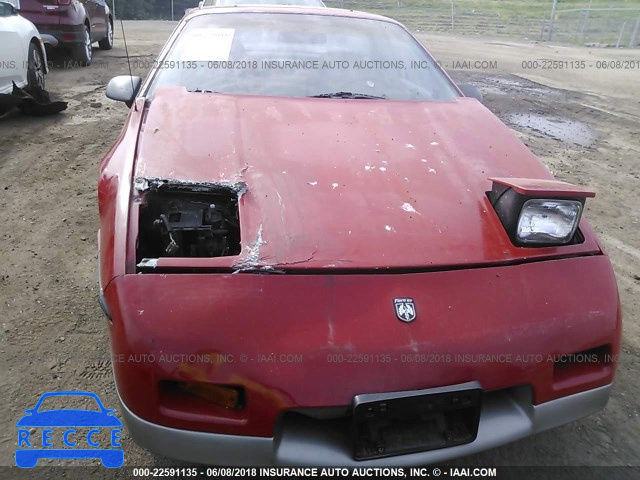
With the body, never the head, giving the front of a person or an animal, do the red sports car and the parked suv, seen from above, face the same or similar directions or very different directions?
very different directions

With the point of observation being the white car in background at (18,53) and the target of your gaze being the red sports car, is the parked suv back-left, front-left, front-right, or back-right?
back-left

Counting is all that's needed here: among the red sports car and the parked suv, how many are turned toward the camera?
1

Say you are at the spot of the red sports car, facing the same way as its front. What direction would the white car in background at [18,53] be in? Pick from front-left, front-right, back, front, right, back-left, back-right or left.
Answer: back-right

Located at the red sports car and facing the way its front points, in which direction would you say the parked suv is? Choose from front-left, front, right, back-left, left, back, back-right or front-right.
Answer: back-right

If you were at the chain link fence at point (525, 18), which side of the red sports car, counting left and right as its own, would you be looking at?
back

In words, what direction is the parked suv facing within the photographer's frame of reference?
facing away from the viewer and to the right of the viewer

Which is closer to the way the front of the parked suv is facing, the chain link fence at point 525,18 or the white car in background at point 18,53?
the chain link fence

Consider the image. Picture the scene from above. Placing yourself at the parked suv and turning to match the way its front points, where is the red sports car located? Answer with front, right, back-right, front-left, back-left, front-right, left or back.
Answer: back-right
